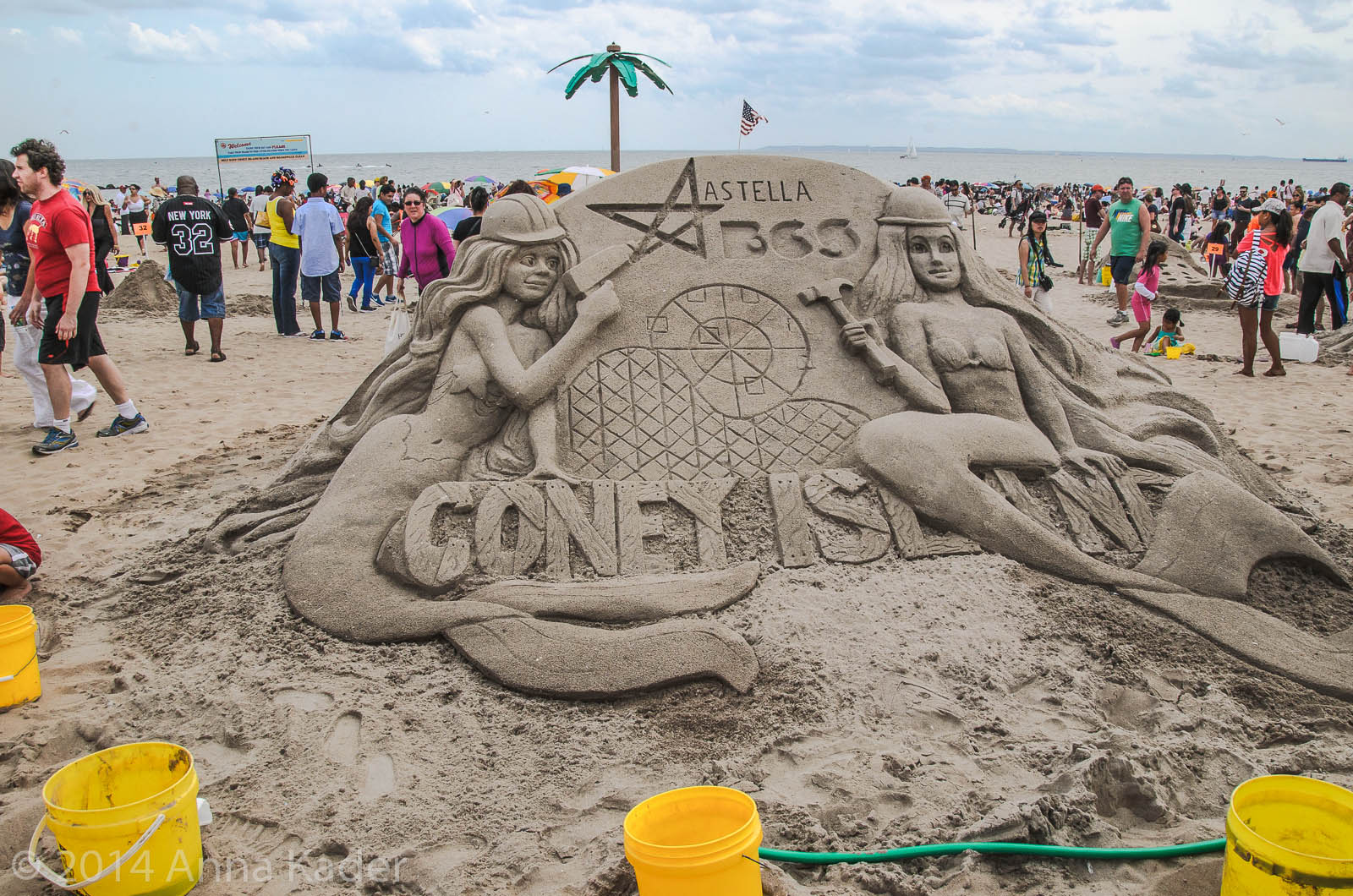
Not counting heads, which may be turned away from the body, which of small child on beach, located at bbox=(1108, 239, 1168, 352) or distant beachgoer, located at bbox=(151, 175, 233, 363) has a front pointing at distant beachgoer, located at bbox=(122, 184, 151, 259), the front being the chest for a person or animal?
distant beachgoer, located at bbox=(151, 175, 233, 363)

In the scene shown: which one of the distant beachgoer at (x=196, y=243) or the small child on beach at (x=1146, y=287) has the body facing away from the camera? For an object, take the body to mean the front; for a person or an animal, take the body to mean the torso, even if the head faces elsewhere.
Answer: the distant beachgoer

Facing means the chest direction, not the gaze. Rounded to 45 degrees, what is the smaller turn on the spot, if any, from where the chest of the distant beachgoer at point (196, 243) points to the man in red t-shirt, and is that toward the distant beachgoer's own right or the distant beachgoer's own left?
approximately 180°

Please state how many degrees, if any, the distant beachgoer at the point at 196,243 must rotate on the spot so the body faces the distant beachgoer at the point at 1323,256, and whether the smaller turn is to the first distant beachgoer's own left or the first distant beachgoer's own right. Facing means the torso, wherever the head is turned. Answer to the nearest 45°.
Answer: approximately 90° to the first distant beachgoer's own right

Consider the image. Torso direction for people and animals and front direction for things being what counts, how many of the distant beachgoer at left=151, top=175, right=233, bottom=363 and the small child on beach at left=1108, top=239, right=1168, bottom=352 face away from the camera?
1

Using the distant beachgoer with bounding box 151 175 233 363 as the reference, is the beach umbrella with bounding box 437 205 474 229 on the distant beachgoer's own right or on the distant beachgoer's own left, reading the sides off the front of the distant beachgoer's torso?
on the distant beachgoer's own right

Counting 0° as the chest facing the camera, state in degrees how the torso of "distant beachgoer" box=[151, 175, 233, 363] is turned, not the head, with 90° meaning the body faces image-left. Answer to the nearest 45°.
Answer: approximately 180°

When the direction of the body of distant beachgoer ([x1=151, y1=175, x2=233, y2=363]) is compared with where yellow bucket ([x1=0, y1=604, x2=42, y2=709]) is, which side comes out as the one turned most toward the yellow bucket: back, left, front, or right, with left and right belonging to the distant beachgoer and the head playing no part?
back
